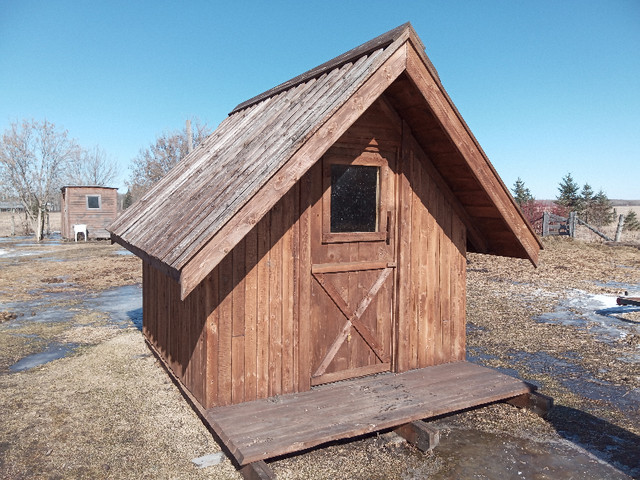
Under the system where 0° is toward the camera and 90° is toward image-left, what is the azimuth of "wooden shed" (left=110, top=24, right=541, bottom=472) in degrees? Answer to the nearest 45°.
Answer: approximately 315°

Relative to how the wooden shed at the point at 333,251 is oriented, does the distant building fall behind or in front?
behind

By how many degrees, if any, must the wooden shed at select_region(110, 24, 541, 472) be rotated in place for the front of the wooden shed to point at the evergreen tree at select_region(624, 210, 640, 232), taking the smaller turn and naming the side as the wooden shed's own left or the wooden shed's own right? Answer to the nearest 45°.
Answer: approximately 90° to the wooden shed's own left

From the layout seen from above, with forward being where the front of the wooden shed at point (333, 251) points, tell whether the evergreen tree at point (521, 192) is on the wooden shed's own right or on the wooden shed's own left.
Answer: on the wooden shed's own left

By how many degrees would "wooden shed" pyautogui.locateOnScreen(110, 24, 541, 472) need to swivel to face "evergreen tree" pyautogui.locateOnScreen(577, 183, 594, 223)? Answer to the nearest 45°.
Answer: approximately 90° to its left

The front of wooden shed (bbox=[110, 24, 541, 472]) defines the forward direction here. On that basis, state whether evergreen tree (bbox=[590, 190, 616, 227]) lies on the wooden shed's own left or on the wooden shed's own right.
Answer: on the wooden shed's own left
